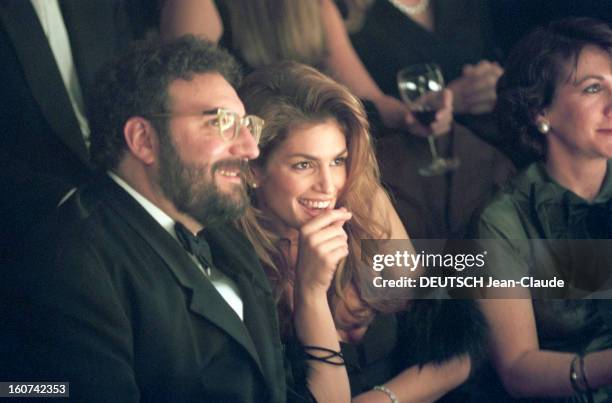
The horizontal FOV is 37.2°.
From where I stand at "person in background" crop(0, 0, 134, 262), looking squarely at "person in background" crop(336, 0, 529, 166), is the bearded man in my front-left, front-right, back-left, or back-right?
front-right

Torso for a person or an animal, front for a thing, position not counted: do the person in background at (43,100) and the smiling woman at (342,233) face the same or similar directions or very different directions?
same or similar directions

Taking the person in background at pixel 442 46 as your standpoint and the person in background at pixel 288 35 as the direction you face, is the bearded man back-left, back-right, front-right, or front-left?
front-left

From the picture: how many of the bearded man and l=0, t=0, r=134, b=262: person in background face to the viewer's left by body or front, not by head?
0

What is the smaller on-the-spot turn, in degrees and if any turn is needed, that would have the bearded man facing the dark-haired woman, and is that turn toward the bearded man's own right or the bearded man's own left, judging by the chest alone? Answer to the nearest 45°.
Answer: approximately 45° to the bearded man's own left

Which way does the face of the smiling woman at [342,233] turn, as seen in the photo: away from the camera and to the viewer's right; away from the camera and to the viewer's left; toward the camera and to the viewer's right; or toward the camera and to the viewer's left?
toward the camera and to the viewer's right

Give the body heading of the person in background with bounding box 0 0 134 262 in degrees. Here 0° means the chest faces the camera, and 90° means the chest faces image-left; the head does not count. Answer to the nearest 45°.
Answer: approximately 315°

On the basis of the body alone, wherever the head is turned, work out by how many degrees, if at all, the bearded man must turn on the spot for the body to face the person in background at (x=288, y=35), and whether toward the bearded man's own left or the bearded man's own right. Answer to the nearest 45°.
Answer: approximately 90° to the bearded man's own left

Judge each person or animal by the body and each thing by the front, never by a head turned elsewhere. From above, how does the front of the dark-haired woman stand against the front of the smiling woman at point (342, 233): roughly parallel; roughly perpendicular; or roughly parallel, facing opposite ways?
roughly parallel

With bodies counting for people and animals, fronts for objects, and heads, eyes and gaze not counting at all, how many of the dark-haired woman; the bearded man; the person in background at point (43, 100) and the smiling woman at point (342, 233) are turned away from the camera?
0

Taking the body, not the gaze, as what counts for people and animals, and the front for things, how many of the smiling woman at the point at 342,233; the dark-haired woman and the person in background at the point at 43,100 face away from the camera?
0

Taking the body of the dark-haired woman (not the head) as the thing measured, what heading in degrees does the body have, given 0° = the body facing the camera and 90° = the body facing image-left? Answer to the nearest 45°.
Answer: approximately 315°

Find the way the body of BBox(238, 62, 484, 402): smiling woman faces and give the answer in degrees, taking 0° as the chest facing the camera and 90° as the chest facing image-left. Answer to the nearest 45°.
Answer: approximately 315°

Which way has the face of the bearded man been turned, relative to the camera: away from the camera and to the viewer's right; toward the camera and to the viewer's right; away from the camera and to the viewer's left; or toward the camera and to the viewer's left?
toward the camera and to the viewer's right

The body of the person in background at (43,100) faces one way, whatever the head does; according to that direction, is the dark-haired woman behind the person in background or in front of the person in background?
in front
